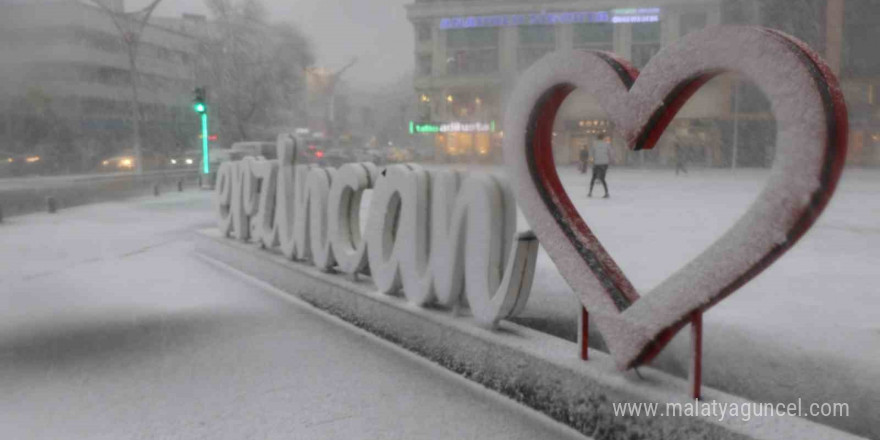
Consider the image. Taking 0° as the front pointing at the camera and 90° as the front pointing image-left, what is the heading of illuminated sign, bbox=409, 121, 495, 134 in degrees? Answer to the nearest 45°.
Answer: approximately 0°

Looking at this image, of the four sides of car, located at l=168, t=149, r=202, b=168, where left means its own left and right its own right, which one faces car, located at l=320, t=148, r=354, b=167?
left

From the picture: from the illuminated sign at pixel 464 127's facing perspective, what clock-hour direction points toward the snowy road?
The snowy road is roughly at 1 o'clock from the illuminated sign.

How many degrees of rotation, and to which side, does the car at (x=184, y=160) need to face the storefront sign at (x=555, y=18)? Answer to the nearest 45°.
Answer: approximately 90° to its left

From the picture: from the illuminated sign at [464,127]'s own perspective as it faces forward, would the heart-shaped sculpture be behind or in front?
in front

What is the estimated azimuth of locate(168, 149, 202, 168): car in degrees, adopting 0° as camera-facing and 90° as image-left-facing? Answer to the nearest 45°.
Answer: approximately 45°

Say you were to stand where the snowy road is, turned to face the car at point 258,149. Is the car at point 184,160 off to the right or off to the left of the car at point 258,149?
left

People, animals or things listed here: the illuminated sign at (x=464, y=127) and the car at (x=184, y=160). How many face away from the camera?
0

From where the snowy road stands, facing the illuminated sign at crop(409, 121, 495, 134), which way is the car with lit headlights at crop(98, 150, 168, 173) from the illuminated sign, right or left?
left

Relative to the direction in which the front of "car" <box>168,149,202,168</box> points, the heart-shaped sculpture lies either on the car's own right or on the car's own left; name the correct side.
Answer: on the car's own left

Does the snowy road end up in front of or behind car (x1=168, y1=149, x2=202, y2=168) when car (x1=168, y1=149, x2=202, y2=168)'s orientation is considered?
in front

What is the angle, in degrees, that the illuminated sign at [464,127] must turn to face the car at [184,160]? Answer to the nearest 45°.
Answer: approximately 90° to its right
